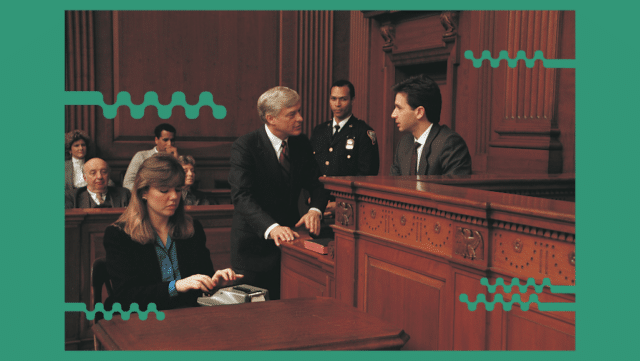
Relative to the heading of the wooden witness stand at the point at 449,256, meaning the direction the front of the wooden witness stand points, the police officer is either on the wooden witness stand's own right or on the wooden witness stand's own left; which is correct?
on the wooden witness stand's own right

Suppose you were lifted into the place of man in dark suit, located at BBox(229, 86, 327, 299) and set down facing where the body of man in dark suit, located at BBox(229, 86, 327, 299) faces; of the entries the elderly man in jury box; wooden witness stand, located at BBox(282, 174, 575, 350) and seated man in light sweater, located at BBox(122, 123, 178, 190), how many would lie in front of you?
1

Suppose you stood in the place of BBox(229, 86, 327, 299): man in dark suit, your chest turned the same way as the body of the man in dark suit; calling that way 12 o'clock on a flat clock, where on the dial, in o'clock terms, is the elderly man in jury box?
The elderly man in jury box is roughly at 6 o'clock from the man in dark suit.

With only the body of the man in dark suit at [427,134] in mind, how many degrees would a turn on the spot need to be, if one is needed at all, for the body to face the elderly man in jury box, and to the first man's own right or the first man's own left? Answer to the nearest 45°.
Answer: approximately 45° to the first man's own right

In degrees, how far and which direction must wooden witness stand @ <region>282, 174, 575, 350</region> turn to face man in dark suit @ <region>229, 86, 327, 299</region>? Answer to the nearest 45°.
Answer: approximately 90° to its right

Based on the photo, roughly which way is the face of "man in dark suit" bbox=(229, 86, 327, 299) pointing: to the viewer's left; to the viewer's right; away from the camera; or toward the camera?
to the viewer's right

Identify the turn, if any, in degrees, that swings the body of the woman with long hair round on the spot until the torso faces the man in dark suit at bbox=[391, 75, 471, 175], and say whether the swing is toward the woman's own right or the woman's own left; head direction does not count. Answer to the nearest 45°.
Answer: approximately 90° to the woman's own left

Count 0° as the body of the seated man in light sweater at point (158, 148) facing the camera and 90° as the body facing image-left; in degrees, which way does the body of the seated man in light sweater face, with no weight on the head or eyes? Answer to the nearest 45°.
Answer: approximately 315°

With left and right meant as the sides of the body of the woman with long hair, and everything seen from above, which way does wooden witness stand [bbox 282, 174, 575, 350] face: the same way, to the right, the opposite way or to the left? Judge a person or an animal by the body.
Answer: to the right

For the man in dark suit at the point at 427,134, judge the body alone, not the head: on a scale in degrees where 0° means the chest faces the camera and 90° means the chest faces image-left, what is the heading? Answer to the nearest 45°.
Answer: approximately 45°

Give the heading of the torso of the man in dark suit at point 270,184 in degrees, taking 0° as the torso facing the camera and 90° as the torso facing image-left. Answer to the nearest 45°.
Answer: approximately 315°

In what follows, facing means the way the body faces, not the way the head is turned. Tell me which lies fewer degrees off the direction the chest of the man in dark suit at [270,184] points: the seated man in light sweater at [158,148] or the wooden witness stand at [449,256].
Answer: the wooden witness stand

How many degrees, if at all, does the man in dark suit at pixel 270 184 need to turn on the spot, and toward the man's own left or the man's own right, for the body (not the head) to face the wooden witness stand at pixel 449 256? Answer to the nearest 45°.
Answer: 0° — they already face it

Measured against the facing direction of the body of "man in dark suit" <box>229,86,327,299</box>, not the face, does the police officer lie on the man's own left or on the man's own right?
on the man's own left

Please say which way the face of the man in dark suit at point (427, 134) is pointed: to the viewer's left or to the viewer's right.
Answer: to the viewer's left
